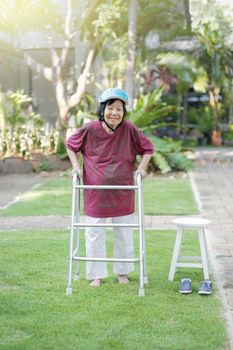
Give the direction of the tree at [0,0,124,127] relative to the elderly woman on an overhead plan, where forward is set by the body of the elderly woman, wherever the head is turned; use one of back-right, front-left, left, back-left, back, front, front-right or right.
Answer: back

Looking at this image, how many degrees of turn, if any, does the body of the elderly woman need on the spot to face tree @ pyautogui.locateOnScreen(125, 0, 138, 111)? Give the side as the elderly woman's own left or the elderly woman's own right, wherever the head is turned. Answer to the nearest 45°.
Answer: approximately 180°

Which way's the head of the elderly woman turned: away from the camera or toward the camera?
toward the camera

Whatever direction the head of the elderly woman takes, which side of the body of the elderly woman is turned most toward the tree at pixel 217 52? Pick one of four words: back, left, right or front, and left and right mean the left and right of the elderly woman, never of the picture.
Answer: back

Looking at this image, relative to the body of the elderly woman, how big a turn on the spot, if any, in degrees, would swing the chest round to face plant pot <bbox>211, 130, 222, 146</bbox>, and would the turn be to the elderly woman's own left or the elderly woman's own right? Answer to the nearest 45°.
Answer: approximately 180°

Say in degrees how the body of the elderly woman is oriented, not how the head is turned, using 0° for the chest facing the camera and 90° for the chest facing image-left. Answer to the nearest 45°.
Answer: approximately 0°
